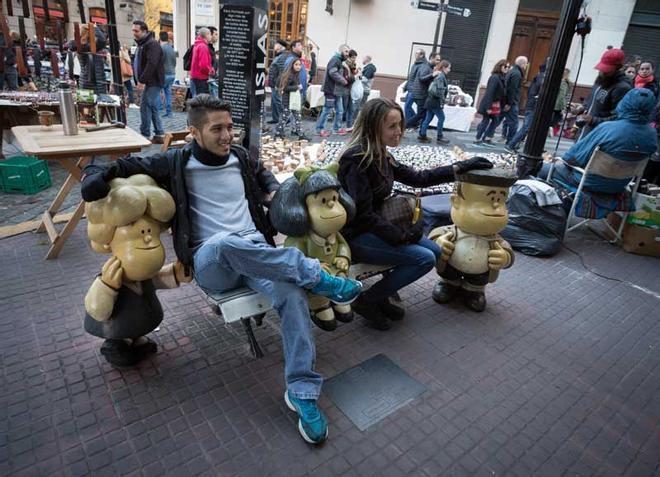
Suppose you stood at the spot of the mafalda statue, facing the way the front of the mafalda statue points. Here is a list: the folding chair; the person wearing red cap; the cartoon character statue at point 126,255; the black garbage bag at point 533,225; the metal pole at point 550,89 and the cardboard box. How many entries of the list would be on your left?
5

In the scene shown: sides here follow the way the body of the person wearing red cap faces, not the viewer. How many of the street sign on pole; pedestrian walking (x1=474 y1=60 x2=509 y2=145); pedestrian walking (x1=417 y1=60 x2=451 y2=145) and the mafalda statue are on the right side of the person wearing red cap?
3

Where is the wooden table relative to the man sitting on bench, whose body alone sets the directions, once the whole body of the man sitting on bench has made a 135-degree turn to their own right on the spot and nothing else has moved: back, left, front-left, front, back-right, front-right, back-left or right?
front-right

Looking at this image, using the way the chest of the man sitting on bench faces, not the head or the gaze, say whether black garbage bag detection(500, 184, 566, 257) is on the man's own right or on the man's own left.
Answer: on the man's own left

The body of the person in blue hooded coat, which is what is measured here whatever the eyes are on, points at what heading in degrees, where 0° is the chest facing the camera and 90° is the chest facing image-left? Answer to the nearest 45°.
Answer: approximately 135°
